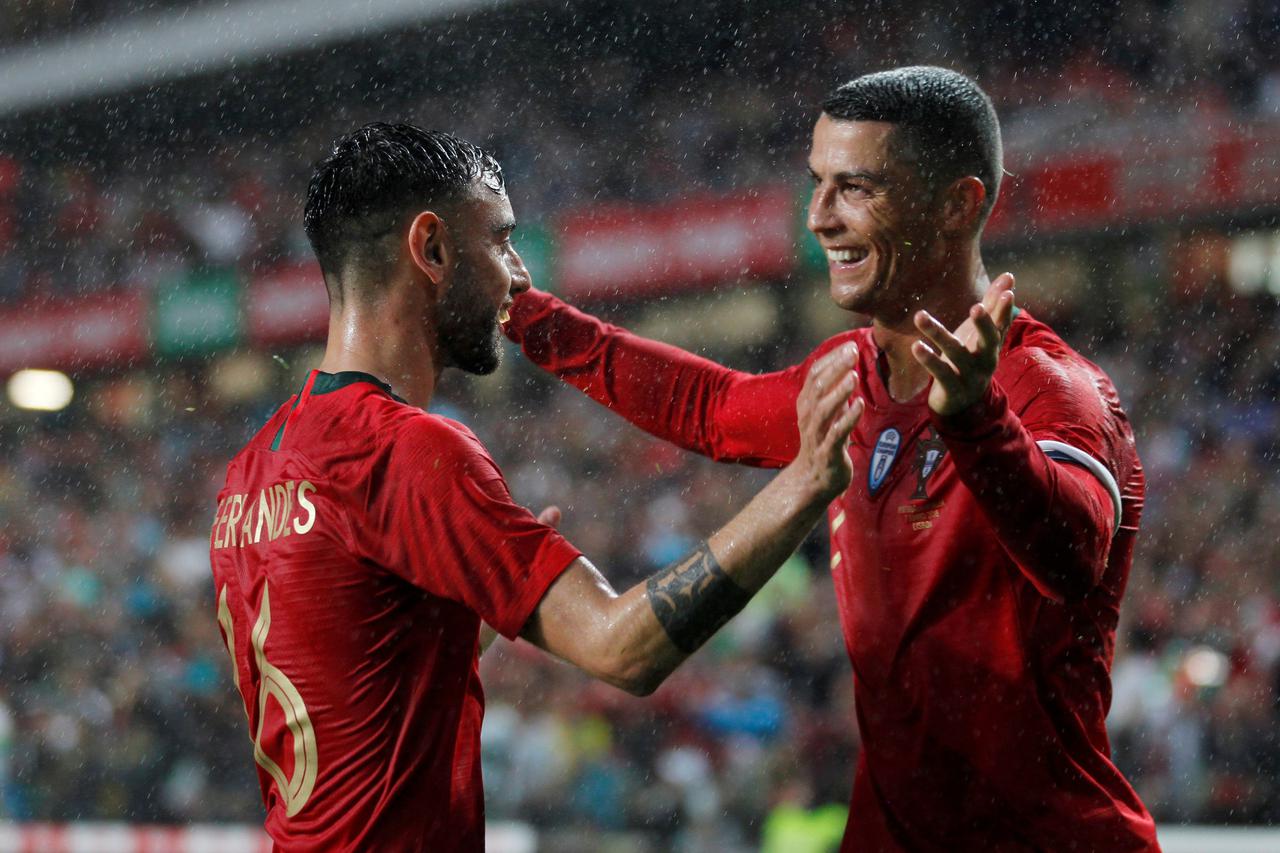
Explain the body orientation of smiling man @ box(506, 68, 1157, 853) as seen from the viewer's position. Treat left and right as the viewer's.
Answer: facing the viewer and to the left of the viewer

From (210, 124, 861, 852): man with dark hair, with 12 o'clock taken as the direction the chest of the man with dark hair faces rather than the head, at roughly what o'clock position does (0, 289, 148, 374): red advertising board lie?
The red advertising board is roughly at 10 o'clock from the man with dark hair.

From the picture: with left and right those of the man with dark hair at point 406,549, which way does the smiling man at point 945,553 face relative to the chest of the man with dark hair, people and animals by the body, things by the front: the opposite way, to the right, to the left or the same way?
the opposite way

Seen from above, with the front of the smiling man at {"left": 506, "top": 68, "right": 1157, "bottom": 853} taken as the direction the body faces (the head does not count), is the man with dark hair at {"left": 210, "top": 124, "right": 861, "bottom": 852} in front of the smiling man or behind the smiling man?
in front

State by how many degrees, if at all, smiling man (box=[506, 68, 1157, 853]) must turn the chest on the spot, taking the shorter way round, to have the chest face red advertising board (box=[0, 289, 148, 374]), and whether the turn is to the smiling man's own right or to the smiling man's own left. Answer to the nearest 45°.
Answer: approximately 90° to the smiling man's own right

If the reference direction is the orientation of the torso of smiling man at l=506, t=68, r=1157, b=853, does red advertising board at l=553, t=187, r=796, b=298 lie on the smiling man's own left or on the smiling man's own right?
on the smiling man's own right

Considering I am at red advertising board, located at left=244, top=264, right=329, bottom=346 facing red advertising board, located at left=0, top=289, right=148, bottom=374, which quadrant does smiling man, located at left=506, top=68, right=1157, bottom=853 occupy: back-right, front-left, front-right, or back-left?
back-left

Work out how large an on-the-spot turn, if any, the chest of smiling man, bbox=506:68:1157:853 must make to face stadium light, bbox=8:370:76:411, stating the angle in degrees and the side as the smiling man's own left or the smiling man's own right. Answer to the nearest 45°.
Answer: approximately 90° to the smiling man's own right

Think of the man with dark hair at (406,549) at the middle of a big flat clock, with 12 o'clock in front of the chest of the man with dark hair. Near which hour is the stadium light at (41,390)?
The stadium light is roughly at 10 o'clock from the man with dark hair.

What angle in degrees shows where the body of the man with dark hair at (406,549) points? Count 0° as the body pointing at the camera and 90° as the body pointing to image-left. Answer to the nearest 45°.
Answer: approximately 225°

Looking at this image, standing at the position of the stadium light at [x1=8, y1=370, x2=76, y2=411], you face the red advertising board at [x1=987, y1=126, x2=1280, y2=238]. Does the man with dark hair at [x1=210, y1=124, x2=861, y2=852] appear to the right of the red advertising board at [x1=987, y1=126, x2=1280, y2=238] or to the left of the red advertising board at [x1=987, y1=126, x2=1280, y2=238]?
right

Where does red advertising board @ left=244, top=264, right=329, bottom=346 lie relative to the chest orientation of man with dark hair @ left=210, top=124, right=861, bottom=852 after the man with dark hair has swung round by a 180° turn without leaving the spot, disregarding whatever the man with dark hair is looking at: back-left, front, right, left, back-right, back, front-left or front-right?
back-right
